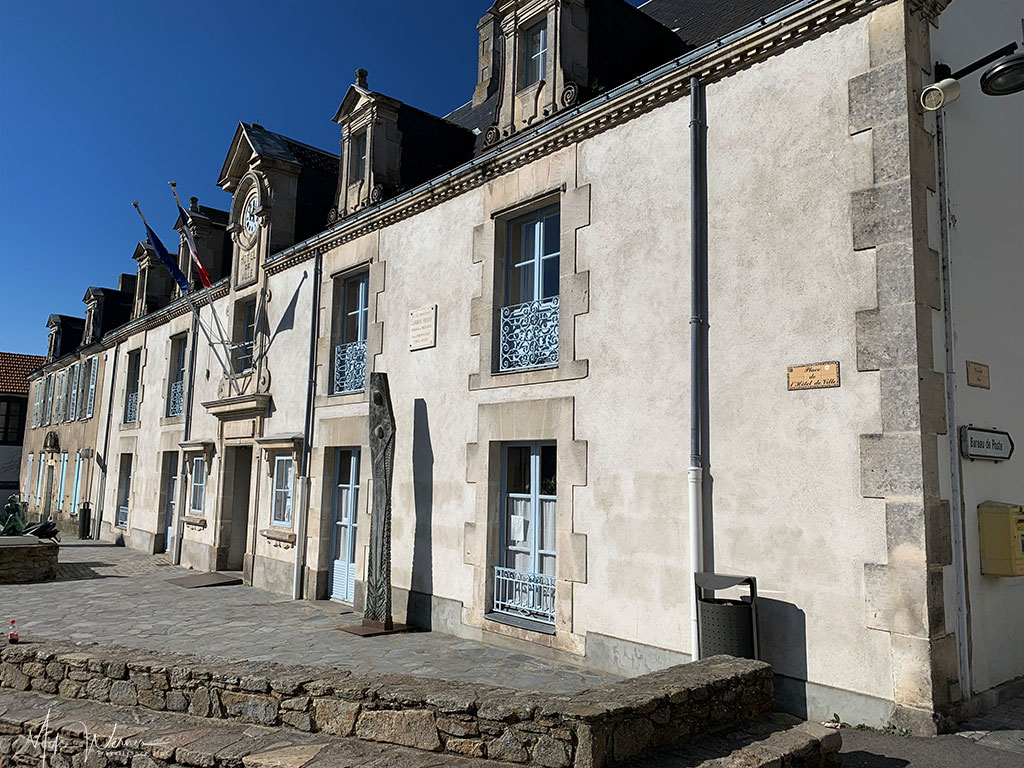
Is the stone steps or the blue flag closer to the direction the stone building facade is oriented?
the stone steps

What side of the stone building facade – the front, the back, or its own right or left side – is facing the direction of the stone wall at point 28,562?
right

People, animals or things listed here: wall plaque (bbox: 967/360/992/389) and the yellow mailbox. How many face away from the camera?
0

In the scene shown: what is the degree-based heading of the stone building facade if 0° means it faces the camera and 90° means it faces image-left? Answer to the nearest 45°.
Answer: approximately 45°

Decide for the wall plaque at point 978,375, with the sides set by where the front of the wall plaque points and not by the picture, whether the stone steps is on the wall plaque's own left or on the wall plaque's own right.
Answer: on the wall plaque's own right

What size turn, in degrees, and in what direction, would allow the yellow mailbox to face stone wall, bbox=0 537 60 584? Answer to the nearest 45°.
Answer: approximately 135° to its right

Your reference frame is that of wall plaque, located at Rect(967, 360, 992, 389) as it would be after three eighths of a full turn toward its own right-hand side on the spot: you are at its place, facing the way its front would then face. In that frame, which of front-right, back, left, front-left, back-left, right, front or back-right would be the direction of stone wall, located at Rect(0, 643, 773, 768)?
front-left

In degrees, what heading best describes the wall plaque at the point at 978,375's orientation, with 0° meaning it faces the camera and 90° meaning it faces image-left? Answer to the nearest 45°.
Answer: approximately 315°

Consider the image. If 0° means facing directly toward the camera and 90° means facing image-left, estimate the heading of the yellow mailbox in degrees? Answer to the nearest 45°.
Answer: approximately 315°

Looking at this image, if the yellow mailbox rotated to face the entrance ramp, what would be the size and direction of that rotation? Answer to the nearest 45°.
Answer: approximately 135° to its right
